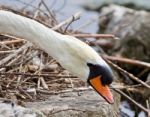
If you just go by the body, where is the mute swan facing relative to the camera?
to the viewer's right
